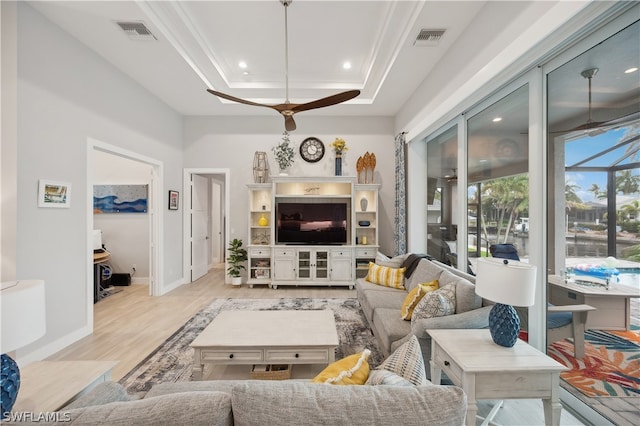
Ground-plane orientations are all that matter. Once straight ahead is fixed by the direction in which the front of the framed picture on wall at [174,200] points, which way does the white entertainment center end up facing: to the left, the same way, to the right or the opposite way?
to the right

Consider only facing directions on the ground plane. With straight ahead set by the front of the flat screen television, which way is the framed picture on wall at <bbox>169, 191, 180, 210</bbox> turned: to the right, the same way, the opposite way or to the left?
to the left

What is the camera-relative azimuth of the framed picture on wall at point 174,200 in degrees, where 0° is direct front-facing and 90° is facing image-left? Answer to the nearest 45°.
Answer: approximately 315°

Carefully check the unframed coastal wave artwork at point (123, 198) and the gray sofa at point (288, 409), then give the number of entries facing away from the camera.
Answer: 1

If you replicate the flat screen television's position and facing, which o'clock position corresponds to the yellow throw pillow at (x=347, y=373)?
The yellow throw pillow is roughly at 12 o'clock from the flat screen television.

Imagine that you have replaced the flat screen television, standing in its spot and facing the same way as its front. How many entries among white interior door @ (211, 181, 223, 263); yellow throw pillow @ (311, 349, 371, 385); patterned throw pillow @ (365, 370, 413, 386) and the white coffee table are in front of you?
3

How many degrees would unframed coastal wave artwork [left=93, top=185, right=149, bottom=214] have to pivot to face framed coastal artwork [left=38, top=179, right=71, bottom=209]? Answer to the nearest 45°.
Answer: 0° — it already faces it
